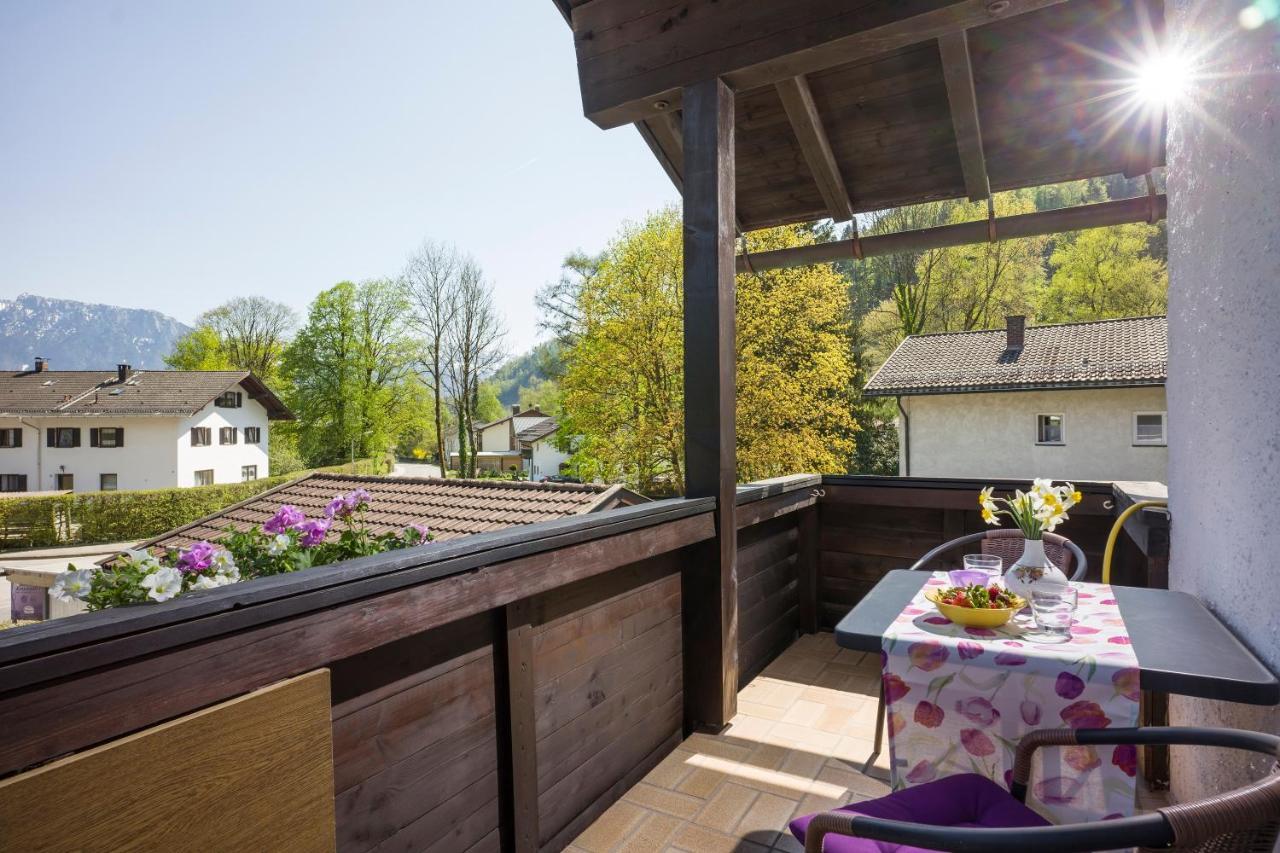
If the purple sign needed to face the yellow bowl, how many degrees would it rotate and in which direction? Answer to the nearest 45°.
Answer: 0° — it already faces it

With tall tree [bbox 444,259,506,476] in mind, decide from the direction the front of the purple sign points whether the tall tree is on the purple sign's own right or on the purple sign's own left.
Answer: on the purple sign's own left

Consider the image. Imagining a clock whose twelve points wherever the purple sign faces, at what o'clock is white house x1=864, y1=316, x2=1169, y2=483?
The white house is roughly at 10 o'clock from the purple sign.

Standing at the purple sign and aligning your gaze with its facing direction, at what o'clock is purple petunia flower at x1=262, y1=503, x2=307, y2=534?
The purple petunia flower is roughly at 12 o'clock from the purple sign.

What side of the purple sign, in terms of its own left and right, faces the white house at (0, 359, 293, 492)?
back

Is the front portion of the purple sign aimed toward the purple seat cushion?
yes

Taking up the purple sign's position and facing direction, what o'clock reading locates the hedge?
The hedge is roughly at 6 o'clock from the purple sign.

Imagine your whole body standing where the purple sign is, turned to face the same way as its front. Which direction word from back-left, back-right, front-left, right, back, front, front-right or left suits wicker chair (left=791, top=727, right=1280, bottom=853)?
front

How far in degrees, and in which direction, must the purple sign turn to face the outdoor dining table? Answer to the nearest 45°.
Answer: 0° — it already faces it

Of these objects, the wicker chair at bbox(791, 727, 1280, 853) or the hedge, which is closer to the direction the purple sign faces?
the wicker chair

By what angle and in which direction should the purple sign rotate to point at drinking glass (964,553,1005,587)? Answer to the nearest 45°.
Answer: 0° — it already faces it

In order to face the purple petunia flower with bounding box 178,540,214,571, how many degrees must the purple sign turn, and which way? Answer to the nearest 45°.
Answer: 0° — it already faces it

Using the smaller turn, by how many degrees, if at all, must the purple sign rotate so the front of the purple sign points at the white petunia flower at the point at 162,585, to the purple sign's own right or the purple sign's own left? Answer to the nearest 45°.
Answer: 0° — it already faces it

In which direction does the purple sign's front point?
toward the camera

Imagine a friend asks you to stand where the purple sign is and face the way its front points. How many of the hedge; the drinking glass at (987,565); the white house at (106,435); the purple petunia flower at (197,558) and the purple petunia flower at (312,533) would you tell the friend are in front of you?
3

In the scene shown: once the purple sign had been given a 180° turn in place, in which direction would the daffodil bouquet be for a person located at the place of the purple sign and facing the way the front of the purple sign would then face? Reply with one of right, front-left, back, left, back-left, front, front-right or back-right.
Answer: back

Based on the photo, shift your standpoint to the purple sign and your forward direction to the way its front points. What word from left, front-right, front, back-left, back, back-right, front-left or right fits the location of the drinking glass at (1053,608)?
front

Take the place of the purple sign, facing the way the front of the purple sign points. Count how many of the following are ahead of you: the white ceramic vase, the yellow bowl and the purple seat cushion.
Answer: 3

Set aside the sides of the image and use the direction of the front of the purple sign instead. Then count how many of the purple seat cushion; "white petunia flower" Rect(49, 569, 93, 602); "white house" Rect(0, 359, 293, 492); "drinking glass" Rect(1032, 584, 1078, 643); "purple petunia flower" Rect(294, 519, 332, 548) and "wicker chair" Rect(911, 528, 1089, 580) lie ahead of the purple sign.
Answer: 5
